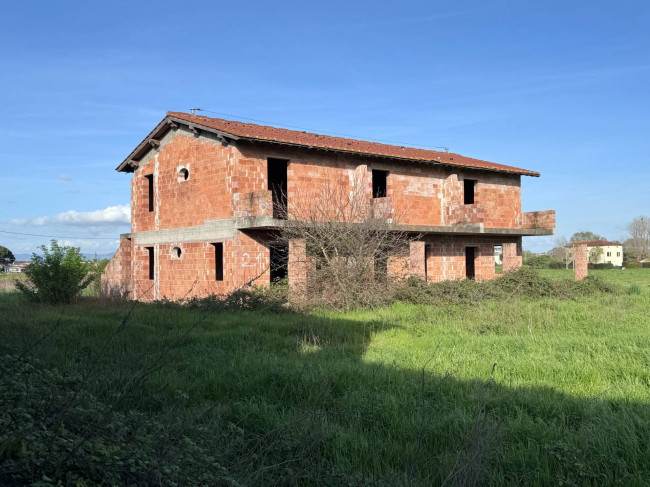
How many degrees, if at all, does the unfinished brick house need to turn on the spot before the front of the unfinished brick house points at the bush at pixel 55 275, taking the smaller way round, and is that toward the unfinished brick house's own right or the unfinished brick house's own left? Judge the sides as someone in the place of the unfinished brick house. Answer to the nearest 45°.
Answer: approximately 135° to the unfinished brick house's own right

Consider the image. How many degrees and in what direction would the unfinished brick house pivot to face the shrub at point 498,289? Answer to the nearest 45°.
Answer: approximately 45° to its left

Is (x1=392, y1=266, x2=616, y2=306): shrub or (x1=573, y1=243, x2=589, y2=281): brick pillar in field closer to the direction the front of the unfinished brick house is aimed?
the shrub

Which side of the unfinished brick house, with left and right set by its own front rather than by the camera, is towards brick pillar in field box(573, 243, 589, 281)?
left

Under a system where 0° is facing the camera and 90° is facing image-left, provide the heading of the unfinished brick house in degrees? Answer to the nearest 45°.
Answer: approximately 315°

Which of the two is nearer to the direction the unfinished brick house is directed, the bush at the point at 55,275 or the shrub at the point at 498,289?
the shrub
